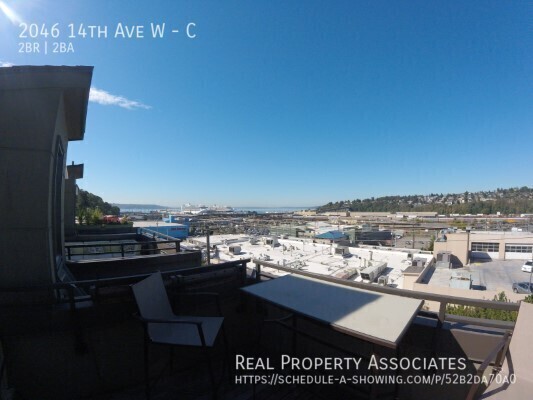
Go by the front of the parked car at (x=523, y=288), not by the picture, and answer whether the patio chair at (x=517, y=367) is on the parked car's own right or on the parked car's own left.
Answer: on the parked car's own left

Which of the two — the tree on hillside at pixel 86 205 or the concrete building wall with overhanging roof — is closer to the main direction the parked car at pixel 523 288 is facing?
the tree on hillside

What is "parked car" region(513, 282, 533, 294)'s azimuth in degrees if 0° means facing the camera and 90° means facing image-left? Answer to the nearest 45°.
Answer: approximately 90°

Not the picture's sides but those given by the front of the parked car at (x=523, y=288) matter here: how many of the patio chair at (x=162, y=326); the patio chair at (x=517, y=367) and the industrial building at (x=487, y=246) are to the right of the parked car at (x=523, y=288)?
1

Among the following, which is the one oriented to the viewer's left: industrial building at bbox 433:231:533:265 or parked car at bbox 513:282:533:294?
the parked car

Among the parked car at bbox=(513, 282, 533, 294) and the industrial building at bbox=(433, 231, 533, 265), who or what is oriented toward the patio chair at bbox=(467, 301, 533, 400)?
the industrial building

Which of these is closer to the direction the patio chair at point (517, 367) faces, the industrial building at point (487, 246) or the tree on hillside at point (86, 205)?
the tree on hillside

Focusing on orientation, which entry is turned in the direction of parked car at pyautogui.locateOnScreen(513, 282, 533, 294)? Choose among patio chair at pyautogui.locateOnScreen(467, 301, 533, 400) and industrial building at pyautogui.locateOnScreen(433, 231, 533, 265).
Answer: the industrial building

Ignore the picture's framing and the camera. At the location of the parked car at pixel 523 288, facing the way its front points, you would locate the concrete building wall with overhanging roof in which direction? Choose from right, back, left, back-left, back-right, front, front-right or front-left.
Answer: left

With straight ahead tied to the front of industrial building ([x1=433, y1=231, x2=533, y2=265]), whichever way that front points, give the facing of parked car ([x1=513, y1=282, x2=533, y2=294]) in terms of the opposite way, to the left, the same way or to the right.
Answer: to the right

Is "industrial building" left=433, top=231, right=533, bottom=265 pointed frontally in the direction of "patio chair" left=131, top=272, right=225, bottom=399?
yes

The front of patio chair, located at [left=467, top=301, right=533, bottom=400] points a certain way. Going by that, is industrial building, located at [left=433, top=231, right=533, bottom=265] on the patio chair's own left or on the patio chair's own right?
on the patio chair's own right
